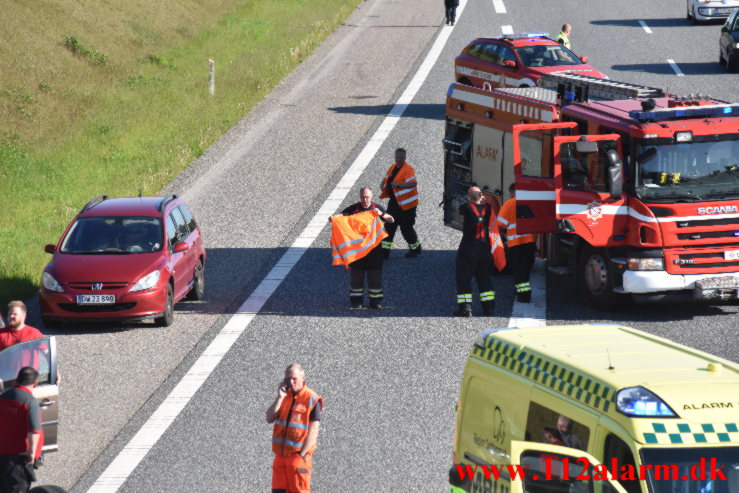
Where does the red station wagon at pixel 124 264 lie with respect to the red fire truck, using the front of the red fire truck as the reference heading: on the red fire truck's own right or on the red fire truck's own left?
on the red fire truck's own right

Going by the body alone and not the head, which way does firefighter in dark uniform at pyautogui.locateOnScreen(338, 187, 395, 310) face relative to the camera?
toward the camera

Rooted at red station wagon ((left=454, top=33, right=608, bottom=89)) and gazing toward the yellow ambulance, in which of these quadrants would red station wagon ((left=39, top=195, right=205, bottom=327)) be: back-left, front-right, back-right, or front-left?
front-right

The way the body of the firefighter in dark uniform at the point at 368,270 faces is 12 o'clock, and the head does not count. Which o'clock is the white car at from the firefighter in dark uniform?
The white car is roughly at 7 o'clock from the firefighter in dark uniform.

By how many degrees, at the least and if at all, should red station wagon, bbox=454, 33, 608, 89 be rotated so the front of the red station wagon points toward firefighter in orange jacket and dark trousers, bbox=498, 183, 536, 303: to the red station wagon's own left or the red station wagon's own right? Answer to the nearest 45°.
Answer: approximately 45° to the red station wagon's own right

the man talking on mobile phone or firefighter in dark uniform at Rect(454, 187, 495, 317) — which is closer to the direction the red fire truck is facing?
the man talking on mobile phone

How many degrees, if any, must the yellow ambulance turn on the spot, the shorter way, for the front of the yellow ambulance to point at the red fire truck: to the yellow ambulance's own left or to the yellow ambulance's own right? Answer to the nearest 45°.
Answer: approximately 135° to the yellow ambulance's own left

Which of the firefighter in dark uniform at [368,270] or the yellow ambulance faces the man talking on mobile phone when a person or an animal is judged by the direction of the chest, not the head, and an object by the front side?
the firefighter in dark uniform

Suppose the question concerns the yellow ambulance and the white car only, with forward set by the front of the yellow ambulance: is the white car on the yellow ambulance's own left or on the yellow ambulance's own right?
on the yellow ambulance's own left

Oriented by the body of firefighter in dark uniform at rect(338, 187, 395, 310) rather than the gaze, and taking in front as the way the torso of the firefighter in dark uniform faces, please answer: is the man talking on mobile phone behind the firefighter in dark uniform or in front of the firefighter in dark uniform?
in front

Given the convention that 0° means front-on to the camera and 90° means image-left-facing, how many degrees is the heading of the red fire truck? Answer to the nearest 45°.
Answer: approximately 315°

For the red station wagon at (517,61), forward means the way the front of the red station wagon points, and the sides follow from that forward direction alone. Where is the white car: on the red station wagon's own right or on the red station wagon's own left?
on the red station wagon's own left

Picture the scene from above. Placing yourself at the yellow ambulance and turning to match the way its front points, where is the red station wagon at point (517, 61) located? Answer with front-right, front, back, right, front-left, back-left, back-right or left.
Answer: back-left

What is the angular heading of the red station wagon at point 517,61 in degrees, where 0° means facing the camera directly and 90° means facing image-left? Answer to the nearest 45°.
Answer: approximately 315°
